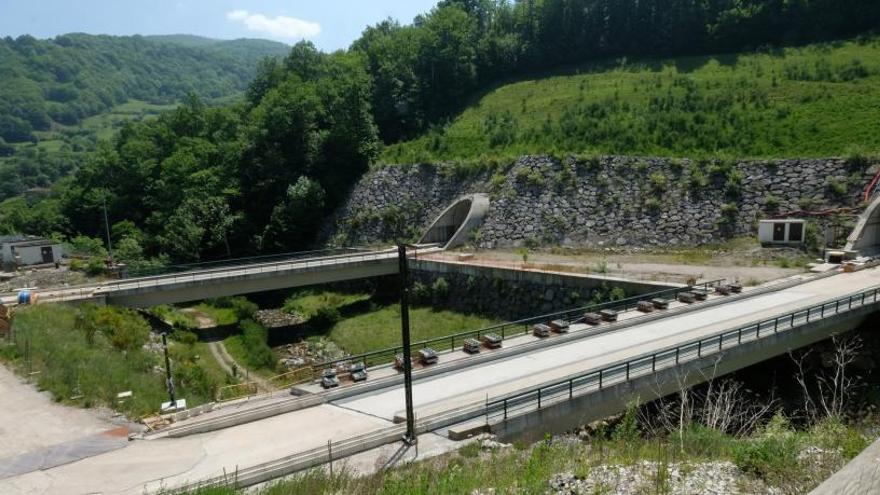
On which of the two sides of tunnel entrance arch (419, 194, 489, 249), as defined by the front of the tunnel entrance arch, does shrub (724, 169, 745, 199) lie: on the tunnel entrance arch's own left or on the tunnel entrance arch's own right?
on the tunnel entrance arch's own left

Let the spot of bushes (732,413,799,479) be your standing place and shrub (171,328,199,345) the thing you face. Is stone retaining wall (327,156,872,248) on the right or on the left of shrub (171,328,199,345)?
right

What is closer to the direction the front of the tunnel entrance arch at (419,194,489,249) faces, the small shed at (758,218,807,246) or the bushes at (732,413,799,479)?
the bushes

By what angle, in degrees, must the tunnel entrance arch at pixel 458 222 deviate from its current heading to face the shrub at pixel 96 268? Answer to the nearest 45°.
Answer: approximately 45° to its right

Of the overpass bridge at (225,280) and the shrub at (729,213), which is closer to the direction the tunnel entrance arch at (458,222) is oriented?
the overpass bridge

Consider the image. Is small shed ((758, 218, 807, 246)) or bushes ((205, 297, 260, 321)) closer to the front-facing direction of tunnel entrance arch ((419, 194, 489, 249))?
the bushes

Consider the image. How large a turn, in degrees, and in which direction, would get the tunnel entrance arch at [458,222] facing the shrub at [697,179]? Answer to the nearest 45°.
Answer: approximately 135° to its left

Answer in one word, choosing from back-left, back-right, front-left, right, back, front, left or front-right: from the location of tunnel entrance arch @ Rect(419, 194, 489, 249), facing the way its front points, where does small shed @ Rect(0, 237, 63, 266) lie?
front-right

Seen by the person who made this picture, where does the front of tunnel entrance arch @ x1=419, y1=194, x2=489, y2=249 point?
facing the viewer and to the left of the viewer

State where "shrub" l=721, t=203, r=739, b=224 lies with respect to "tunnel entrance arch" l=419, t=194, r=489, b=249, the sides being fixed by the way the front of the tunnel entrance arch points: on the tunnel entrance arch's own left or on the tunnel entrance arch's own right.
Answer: on the tunnel entrance arch's own left

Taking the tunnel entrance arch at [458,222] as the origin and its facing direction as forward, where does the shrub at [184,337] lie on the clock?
The shrub is roughly at 12 o'clock from the tunnel entrance arch.

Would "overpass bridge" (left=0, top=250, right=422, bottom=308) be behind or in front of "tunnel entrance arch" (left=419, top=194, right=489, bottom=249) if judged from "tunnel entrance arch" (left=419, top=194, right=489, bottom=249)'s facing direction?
in front

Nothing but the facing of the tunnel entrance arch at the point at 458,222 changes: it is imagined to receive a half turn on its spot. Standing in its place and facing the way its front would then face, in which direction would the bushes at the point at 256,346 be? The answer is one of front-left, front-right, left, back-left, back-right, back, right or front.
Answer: back

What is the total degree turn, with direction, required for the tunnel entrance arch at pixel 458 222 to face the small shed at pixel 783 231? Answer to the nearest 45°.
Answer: approximately 90° to its left

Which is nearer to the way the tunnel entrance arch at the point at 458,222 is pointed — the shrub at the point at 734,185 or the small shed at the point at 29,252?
the small shed

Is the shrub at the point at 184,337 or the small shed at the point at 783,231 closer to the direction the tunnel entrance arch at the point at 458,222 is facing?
the shrub
